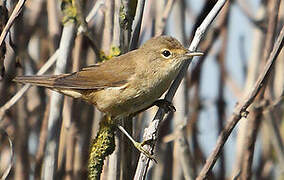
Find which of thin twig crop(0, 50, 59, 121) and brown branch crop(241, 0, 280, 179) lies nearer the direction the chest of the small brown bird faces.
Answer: the brown branch

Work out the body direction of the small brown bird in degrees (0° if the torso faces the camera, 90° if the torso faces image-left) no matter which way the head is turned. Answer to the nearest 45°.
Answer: approximately 270°

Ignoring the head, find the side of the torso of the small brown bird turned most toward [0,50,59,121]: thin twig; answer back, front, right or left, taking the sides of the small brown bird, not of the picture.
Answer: back

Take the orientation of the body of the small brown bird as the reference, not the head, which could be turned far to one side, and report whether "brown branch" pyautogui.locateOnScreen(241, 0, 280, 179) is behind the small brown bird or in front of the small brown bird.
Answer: in front

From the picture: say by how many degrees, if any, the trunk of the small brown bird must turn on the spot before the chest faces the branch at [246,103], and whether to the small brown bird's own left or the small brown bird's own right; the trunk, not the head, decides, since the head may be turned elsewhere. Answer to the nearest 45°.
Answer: approximately 45° to the small brown bird's own right
